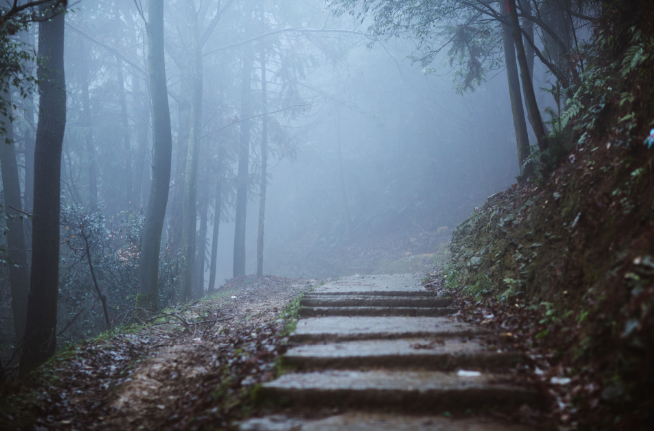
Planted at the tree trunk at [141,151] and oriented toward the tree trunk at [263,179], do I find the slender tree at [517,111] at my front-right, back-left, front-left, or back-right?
front-right

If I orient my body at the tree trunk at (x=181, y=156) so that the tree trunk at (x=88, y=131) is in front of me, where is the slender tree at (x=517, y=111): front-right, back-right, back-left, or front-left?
back-left

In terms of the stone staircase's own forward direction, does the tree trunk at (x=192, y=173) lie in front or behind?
behind

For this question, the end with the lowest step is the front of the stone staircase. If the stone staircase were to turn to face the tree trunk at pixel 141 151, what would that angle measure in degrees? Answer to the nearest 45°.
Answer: approximately 135° to its right

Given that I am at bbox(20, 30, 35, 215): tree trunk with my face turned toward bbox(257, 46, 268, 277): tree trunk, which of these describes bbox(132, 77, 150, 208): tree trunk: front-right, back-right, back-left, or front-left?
front-left

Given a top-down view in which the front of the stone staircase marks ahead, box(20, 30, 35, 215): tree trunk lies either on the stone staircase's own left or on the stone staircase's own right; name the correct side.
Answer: on the stone staircase's own right

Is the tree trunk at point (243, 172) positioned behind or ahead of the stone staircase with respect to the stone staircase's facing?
behind

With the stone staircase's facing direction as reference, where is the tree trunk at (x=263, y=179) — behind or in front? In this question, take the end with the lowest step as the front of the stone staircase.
behind

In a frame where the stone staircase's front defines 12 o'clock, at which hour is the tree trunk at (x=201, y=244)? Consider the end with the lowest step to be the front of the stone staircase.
The tree trunk is roughly at 5 o'clock from the stone staircase.

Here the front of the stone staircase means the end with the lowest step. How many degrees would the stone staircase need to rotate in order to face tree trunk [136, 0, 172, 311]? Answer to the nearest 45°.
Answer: approximately 135° to its right

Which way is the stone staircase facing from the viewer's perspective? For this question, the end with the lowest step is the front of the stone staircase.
toward the camera
